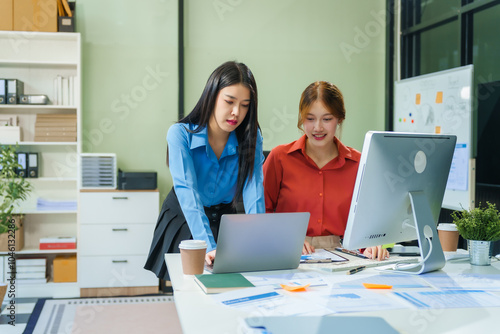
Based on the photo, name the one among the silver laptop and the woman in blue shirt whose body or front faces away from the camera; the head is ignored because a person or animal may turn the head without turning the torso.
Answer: the silver laptop

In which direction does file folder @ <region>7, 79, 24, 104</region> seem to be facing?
toward the camera

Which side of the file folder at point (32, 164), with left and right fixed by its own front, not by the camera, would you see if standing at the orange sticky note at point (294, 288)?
front

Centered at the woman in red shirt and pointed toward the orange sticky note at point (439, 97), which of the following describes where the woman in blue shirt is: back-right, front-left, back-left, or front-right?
back-left

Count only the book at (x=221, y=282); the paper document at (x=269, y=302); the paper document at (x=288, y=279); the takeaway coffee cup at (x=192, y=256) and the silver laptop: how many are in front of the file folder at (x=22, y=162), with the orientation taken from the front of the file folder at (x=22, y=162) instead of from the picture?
5

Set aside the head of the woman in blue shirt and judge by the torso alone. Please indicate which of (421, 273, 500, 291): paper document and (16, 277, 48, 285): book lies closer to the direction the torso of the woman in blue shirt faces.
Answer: the paper document

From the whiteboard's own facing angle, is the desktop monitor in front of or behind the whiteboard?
in front

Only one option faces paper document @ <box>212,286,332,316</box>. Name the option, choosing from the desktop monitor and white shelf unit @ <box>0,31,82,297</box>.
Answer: the white shelf unit

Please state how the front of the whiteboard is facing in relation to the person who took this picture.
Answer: facing the viewer and to the left of the viewer

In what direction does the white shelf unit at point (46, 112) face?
toward the camera

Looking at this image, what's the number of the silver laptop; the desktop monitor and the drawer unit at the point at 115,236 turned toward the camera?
1

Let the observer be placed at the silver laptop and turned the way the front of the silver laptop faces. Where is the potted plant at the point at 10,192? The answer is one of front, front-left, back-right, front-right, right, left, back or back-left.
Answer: front-left

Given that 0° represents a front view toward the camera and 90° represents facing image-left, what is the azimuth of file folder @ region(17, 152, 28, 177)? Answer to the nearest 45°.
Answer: approximately 0°

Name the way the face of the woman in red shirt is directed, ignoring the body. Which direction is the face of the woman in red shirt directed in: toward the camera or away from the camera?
toward the camera

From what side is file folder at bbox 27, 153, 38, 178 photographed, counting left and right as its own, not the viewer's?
front
